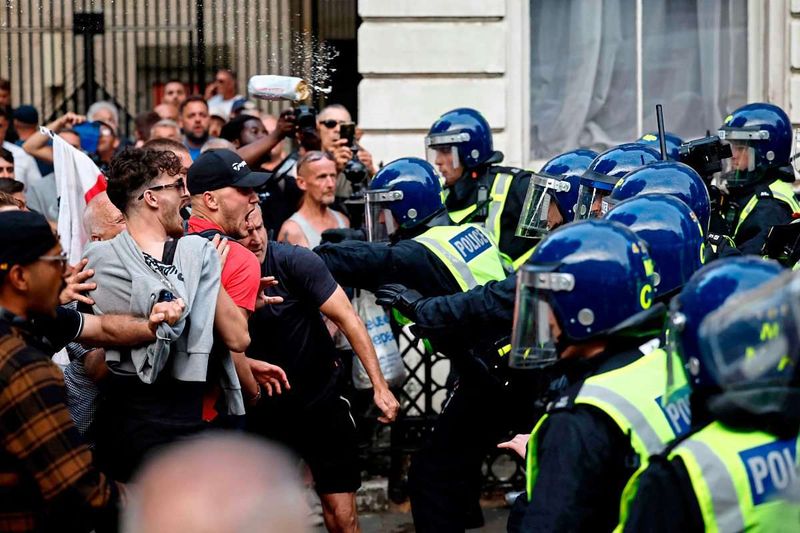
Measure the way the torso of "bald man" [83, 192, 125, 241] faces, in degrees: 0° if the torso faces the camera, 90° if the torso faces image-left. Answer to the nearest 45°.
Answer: approximately 270°

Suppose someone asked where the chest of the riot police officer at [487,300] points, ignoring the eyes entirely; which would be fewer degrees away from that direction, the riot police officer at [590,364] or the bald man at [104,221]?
the bald man

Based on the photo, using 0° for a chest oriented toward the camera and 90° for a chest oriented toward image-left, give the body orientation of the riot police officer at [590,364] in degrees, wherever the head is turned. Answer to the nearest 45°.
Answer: approximately 90°

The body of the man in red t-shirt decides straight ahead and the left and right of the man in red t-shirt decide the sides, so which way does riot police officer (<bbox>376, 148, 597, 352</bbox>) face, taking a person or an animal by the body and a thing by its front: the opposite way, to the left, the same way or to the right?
the opposite way

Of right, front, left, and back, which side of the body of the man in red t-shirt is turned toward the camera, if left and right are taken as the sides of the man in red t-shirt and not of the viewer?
right

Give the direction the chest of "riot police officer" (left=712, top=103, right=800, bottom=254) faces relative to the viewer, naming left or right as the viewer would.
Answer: facing to the left of the viewer

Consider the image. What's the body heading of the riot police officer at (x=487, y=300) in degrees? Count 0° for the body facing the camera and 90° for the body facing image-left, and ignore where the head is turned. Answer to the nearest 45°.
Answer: approximately 90°

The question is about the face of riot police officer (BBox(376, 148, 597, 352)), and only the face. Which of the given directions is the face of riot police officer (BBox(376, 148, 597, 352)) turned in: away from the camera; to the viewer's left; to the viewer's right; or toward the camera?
to the viewer's left

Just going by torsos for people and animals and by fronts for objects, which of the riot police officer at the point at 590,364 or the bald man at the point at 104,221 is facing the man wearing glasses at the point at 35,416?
the riot police officer

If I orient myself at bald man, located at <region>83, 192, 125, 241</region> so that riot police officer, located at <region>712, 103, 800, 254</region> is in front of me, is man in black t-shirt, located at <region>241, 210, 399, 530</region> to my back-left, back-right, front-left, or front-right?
front-right

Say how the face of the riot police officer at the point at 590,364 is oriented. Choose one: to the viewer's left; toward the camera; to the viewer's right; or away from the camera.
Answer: to the viewer's left
